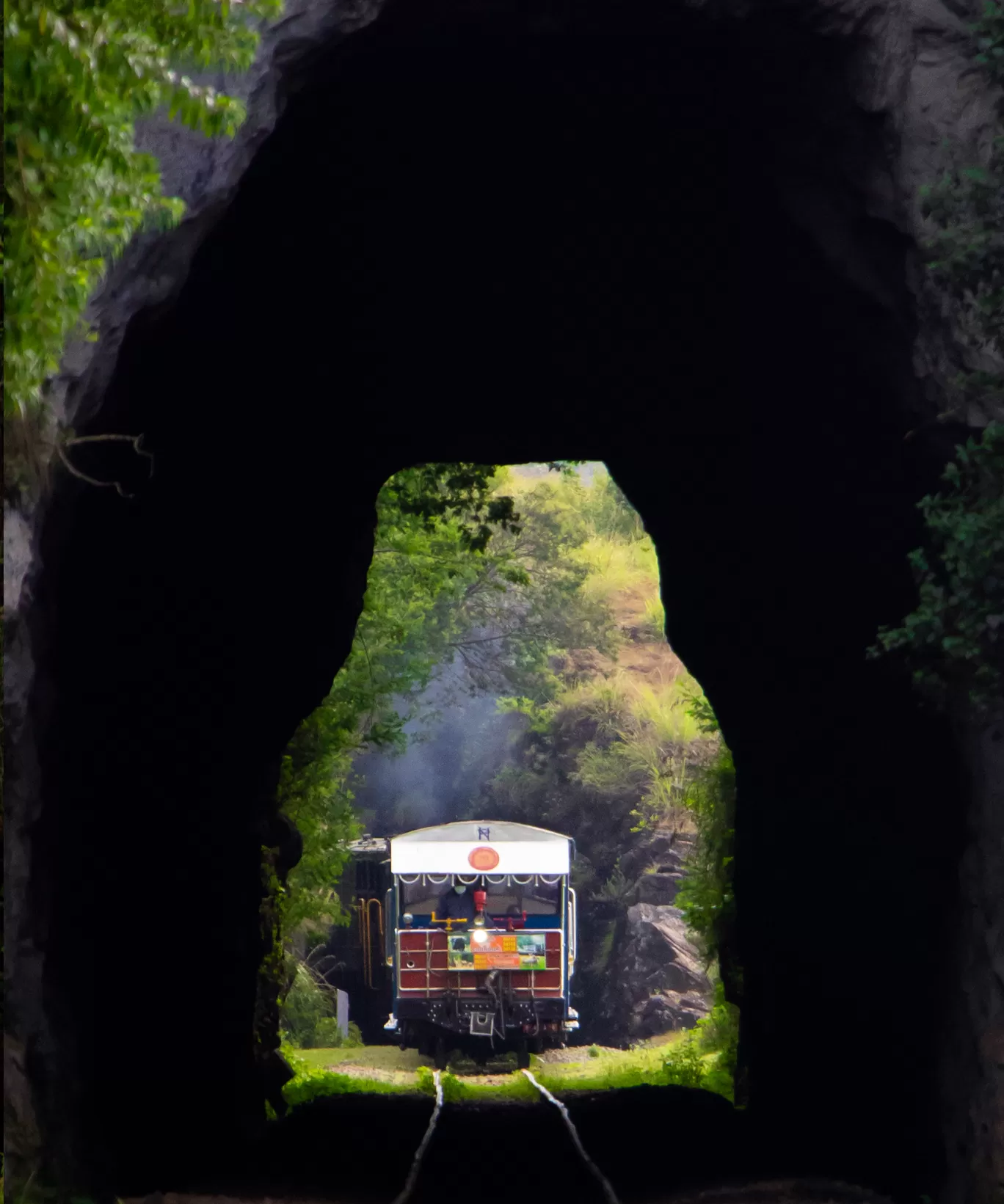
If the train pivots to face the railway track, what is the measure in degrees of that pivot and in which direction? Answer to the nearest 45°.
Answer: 0° — it already faces it

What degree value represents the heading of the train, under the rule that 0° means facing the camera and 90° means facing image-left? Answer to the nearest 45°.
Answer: approximately 0°

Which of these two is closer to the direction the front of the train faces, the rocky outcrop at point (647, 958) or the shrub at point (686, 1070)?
the shrub

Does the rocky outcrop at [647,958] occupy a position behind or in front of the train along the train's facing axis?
behind

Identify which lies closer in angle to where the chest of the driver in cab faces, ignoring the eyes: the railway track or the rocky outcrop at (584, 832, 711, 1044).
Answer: the railway track

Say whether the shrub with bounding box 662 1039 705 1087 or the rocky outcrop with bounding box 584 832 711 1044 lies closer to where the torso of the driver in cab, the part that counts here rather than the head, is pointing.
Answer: the shrub

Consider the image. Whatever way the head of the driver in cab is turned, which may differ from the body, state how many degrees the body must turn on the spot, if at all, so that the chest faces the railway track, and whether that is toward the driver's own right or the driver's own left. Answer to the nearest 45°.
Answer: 0° — they already face it
